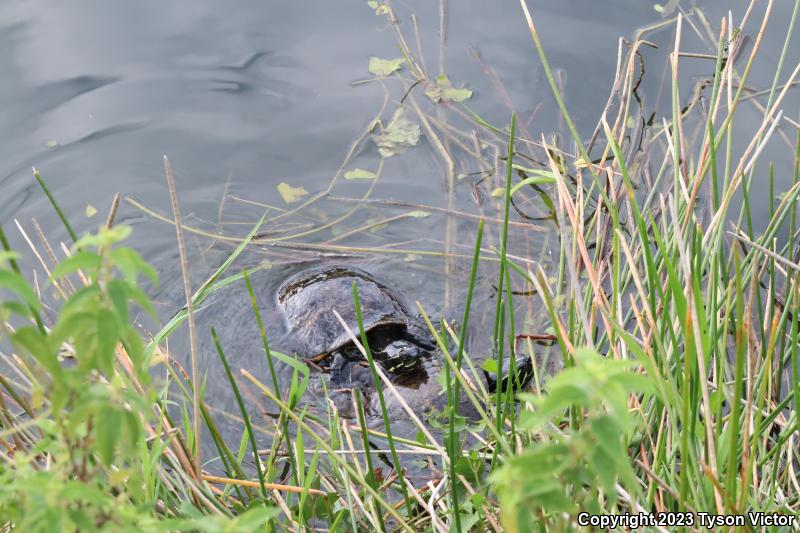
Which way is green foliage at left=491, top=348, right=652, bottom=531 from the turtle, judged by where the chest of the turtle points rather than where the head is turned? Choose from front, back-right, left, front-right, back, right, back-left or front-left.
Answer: front-right

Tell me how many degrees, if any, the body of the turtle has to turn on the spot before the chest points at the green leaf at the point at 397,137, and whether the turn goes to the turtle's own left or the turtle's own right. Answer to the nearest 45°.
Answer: approximately 135° to the turtle's own left

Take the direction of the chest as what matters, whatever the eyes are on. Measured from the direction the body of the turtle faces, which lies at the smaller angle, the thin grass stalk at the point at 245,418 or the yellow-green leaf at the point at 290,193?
the thin grass stalk

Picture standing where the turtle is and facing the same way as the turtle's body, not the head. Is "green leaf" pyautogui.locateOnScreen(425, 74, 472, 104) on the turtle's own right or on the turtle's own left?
on the turtle's own left

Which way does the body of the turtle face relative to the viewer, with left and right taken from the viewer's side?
facing the viewer and to the right of the viewer

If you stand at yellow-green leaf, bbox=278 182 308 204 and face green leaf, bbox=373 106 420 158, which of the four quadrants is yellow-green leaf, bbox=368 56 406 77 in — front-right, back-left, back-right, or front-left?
front-left

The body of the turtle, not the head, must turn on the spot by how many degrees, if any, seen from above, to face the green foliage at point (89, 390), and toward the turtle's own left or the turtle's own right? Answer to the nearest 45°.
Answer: approximately 45° to the turtle's own right

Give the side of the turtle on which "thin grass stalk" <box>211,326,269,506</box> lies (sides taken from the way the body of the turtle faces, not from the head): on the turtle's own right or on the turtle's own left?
on the turtle's own right

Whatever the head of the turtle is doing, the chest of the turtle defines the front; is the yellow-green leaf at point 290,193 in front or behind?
behind

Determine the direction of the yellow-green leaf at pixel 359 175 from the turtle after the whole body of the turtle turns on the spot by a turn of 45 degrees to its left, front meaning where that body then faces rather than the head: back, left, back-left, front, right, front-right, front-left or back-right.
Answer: left

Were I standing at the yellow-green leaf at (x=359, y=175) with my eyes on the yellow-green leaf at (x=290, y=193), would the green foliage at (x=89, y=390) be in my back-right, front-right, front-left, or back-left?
front-left
